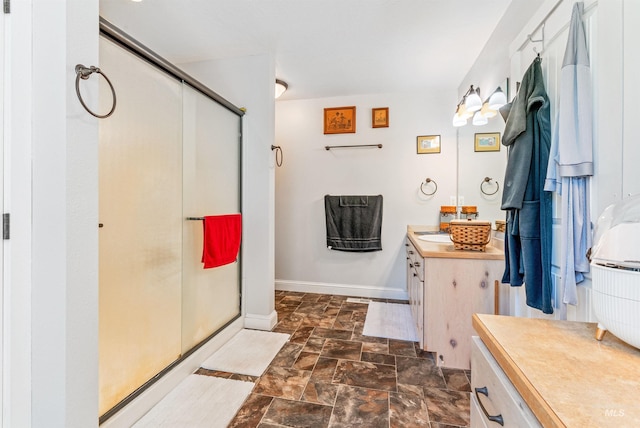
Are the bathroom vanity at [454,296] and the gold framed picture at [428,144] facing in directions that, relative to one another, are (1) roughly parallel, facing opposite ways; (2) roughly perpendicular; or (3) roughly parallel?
roughly perpendicular

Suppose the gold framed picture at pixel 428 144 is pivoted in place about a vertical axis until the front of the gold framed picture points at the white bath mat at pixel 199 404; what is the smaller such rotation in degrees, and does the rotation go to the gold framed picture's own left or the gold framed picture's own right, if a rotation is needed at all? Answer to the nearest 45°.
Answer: approximately 45° to the gold framed picture's own right

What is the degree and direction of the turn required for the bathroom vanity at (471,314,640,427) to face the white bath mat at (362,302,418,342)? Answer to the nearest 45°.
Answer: approximately 90° to its right

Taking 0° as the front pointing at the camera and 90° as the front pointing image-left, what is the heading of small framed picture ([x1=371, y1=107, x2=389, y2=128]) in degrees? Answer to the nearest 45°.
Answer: approximately 0°

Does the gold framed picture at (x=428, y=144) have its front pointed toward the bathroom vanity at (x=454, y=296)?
yes

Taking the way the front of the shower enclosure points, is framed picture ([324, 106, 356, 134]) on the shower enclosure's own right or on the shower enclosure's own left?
on the shower enclosure's own left
